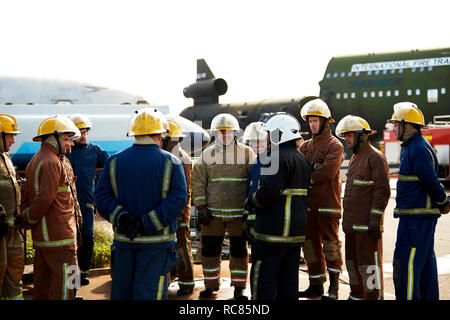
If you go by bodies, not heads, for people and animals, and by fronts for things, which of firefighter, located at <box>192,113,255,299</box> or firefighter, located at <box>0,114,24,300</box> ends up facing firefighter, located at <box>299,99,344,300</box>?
firefighter, located at <box>0,114,24,300</box>

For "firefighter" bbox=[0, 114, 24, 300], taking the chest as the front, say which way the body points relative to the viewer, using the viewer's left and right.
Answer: facing to the right of the viewer

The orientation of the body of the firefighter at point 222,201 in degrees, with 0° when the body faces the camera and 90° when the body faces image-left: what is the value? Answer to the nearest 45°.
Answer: approximately 0°

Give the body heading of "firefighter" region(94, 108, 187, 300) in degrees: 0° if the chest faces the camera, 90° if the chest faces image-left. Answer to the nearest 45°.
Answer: approximately 180°

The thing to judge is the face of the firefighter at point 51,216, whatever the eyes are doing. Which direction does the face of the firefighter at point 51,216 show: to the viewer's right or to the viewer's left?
to the viewer's right

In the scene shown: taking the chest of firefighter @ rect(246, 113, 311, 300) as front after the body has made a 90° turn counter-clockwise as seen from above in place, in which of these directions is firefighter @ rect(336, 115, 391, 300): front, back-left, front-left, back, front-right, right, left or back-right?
back

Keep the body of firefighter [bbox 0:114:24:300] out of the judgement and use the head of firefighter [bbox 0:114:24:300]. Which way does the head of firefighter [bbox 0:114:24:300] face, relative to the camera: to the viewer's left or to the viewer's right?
to the viewer's right
